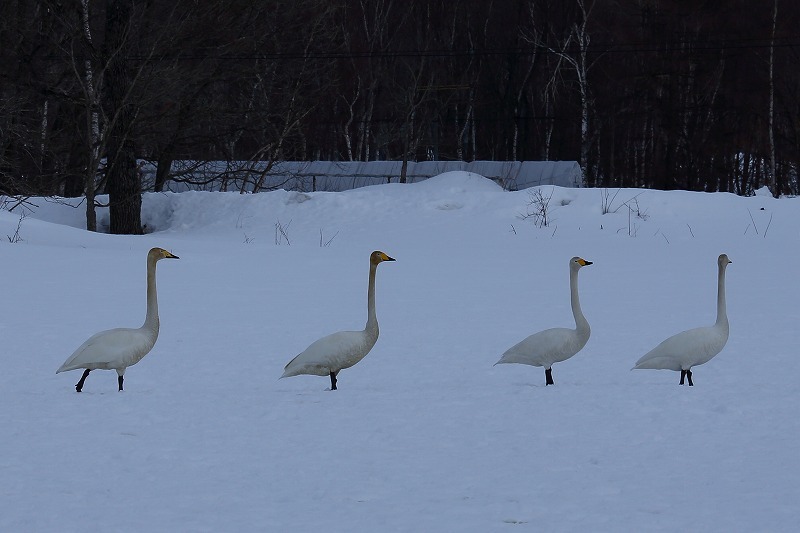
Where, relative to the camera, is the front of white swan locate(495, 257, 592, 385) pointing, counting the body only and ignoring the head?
to the viewer's right

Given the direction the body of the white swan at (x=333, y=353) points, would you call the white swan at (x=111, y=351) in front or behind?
behind

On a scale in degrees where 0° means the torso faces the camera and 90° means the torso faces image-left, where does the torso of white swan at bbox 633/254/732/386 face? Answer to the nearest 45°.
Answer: approximately 270°

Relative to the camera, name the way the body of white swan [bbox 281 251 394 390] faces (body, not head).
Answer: to the viewer's right

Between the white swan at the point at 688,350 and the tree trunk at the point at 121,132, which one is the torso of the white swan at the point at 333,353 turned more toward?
the white swan

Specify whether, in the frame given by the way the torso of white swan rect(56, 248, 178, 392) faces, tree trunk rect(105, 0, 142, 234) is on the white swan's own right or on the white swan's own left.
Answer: on the white swan's own left

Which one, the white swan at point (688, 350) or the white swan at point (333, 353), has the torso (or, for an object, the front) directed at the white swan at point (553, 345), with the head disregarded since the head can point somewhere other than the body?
the white swan at point (333, 353)

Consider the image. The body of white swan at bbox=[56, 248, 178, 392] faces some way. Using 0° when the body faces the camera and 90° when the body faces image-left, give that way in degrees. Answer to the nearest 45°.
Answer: approximately 270°

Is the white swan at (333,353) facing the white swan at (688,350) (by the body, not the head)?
yes

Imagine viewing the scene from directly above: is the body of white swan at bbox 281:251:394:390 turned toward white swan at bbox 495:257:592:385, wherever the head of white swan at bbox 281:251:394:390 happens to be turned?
yes

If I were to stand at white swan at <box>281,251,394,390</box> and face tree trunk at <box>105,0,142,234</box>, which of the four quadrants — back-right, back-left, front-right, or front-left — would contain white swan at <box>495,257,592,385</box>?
back-right
